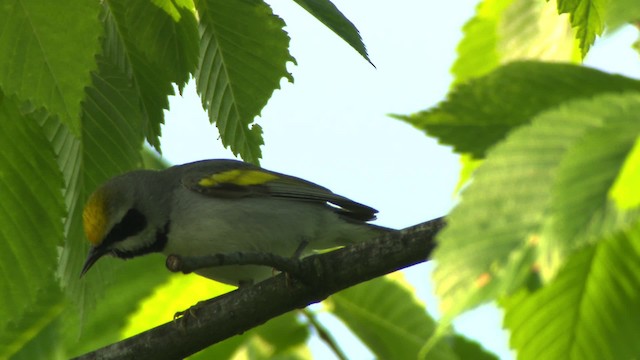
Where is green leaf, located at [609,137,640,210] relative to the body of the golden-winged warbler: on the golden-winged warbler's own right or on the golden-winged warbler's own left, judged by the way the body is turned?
on the golden-winged warbler's own left

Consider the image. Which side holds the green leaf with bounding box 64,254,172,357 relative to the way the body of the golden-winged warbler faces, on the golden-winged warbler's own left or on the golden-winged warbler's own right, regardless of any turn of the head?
on the golden-winged warbler's own right

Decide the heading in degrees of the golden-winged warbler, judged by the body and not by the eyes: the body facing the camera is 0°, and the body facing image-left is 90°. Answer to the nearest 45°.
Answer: approximately 90°
